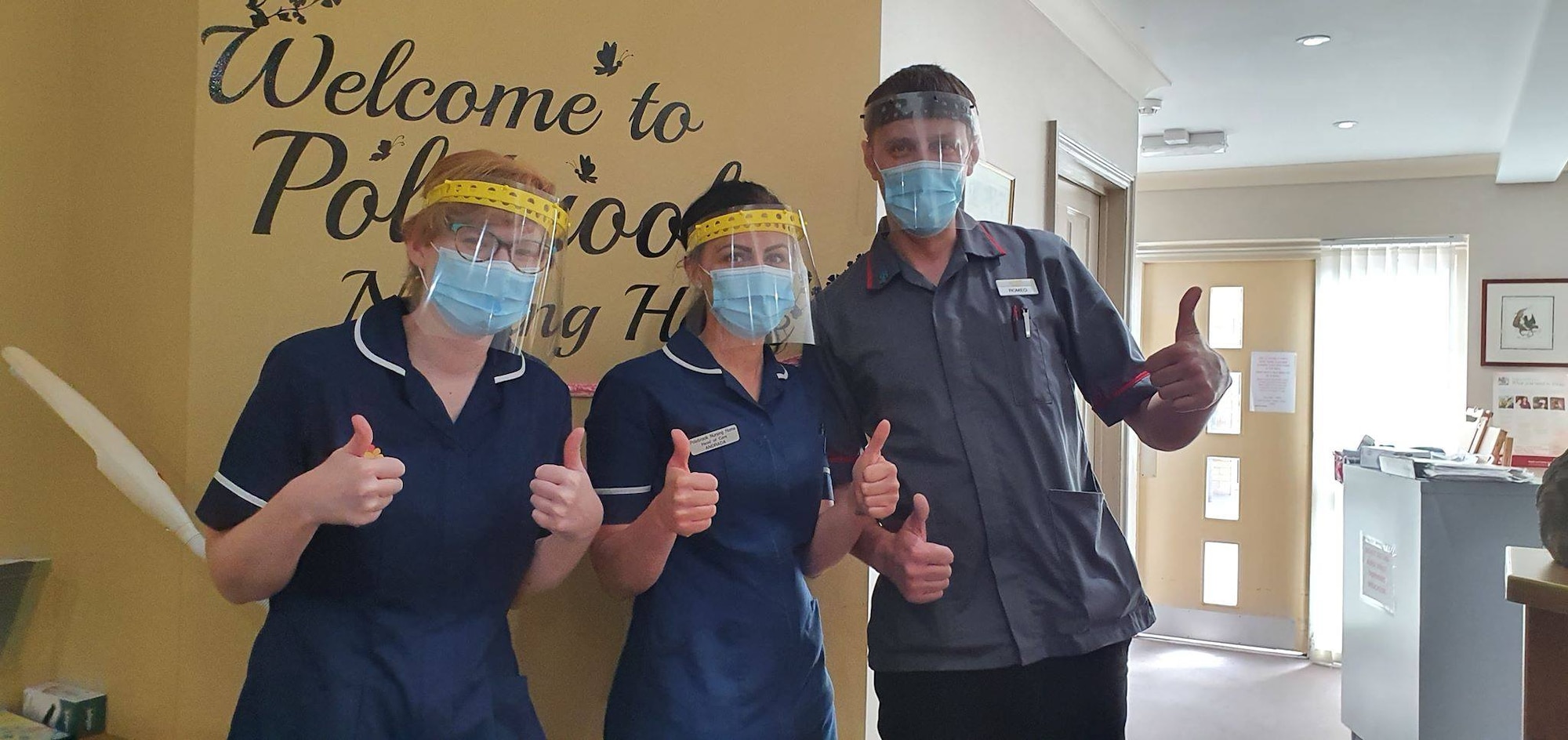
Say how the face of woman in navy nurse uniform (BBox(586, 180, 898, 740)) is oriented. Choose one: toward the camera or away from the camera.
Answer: toward the camera

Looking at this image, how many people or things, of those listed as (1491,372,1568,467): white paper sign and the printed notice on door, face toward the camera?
2

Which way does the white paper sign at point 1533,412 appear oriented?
toward the camera

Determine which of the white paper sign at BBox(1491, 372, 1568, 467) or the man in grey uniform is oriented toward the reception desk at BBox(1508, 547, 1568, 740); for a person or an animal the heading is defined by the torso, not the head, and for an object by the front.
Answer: the white paper sign

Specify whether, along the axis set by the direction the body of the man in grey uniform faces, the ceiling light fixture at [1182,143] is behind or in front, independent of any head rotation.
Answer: behind

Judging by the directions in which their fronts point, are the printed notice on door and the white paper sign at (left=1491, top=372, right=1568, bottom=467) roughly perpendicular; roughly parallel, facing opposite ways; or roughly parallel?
roughly parallel

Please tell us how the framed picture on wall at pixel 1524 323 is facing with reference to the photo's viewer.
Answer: facing the viewer

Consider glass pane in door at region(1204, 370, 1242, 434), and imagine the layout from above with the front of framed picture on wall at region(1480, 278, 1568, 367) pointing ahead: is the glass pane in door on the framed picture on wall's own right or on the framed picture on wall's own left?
on the framed picture on wall's own right

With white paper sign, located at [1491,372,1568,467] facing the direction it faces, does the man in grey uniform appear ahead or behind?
ahead

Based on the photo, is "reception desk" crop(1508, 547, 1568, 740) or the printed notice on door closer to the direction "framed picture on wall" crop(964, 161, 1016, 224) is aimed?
the reception desk
